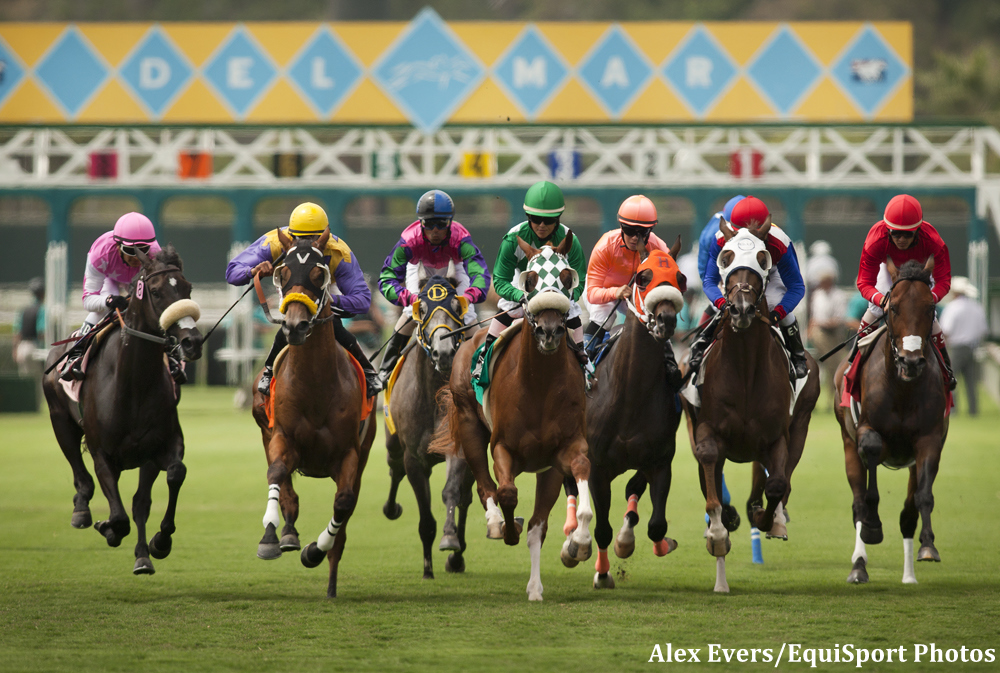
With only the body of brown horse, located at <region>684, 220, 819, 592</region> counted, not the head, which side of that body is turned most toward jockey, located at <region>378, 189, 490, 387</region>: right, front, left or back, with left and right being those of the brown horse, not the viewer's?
right

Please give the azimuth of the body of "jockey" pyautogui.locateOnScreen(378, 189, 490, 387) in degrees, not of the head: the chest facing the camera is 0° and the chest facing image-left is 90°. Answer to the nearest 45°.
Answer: approximately 0°

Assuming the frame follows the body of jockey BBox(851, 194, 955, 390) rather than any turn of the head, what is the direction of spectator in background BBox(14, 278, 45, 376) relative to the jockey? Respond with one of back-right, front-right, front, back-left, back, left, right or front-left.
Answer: back-right

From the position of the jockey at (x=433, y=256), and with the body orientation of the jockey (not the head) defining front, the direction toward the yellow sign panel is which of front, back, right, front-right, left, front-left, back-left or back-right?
back

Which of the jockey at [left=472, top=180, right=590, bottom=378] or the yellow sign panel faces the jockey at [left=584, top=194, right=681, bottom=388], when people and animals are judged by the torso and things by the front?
the yellow sign panel

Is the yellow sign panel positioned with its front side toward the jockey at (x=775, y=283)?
yes
